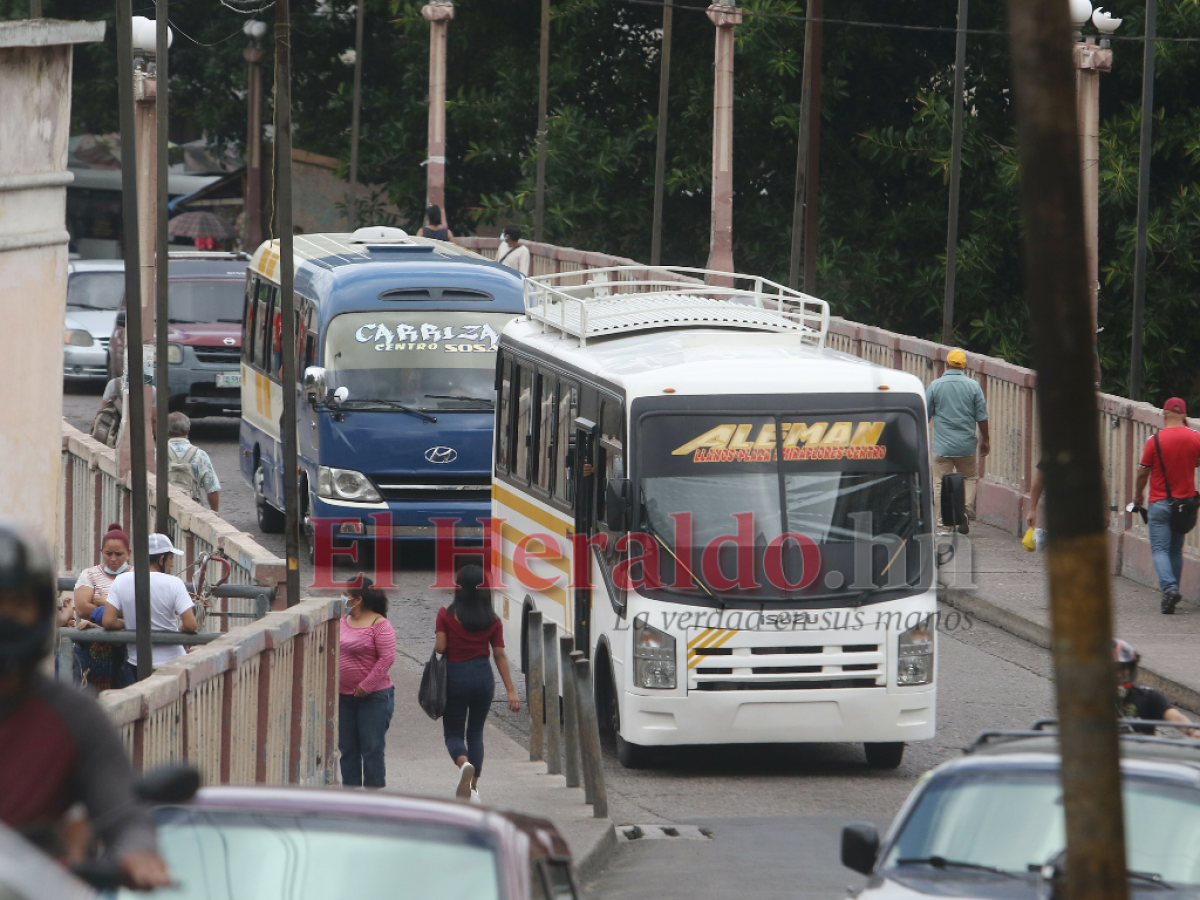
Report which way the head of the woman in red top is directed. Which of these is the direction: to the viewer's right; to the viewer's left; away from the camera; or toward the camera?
away from the camera

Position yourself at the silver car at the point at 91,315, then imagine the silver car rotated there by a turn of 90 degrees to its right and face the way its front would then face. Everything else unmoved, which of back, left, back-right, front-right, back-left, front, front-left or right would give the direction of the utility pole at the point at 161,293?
left

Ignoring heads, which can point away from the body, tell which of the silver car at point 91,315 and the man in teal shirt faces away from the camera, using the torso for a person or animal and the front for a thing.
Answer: the man in teal shirt

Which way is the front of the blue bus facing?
toward the camera

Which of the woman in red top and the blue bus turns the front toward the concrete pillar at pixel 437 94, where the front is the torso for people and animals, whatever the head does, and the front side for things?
the woman in red top

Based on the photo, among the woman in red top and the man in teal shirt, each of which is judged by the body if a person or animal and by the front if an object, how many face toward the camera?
0

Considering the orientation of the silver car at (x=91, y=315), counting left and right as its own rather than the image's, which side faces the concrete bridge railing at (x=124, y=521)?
front

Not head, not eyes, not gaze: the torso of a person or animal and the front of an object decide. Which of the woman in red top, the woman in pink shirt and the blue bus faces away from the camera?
the woman in red top

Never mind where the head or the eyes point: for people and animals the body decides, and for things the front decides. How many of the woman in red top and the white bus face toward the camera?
1

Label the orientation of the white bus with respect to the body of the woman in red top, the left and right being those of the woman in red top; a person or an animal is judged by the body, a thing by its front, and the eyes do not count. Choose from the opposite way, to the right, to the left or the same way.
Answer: the opposite way

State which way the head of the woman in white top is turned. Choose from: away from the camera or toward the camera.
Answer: toward the camera

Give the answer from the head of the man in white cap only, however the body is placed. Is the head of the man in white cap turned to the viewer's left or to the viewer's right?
to the viewer's right

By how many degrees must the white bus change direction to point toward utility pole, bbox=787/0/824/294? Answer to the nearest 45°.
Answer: approximately 180°

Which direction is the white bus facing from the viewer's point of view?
toward the camera

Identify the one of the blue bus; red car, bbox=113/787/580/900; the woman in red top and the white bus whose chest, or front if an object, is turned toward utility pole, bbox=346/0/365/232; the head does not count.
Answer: the woman in red top
